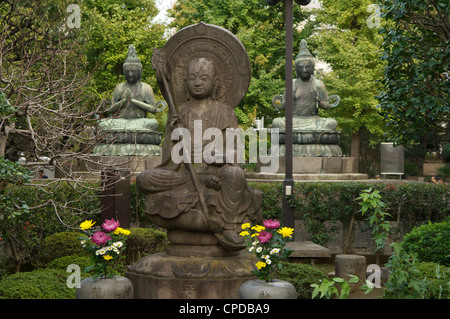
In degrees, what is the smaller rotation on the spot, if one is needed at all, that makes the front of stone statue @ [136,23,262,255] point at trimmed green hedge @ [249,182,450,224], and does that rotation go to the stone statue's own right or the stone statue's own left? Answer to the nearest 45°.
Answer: approximately 135° to the stone statue's own left

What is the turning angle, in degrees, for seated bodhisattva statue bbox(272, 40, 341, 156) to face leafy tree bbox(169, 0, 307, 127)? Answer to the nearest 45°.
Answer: approximately 180°

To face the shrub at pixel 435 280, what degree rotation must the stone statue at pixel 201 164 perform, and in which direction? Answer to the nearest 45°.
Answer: approximately 45° to its left

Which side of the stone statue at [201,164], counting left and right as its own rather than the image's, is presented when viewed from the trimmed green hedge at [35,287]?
right

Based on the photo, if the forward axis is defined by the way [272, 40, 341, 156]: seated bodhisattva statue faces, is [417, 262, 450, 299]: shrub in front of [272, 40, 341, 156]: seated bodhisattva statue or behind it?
in front

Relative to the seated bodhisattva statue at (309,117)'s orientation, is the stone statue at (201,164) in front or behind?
in front

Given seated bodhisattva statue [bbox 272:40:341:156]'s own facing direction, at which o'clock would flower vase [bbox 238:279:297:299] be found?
The flower vase is roughly at 12 o'clock from the seated bodhisattva statue.

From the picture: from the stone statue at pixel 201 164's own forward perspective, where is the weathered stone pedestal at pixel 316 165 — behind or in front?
behind

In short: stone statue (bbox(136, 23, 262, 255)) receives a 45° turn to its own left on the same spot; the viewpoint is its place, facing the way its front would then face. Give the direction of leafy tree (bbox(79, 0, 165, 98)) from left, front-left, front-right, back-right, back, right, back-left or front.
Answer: back-left

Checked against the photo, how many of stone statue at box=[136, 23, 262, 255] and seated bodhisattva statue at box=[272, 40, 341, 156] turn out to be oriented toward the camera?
2

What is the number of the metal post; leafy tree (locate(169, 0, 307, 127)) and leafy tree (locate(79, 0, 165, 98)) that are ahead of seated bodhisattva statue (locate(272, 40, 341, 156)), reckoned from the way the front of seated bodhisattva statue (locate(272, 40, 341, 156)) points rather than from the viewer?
1

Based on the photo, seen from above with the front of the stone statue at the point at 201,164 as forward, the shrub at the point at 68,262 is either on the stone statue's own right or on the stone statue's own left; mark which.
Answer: on the stone statue's own right

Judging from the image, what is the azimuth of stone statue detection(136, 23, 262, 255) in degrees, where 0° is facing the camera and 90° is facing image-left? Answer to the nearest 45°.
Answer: approximately 0°

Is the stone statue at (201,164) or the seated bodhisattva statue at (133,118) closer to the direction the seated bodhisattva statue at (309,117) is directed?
the stone statue

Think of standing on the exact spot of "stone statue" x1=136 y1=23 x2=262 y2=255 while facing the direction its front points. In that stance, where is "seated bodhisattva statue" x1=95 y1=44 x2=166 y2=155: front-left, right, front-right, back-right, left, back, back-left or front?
back
